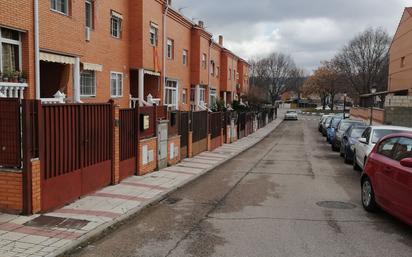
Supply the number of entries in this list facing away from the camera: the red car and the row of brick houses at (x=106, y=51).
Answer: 0

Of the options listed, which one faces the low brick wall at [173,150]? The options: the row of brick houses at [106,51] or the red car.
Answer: the row of brick houses

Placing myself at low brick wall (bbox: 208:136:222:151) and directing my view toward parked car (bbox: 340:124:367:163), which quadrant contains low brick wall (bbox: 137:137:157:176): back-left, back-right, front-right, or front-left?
front-right

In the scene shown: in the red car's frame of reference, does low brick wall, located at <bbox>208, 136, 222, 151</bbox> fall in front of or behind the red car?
behind

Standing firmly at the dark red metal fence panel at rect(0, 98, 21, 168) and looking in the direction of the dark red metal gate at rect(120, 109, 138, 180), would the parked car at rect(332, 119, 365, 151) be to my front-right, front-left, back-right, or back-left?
front-right

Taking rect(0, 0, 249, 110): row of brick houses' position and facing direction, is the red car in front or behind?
in front

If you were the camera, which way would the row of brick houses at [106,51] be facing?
facing the viewer and to the right of the viewer

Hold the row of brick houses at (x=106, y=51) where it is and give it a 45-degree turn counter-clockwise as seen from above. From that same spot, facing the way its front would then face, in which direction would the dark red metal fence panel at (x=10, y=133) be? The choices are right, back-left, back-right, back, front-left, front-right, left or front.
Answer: right

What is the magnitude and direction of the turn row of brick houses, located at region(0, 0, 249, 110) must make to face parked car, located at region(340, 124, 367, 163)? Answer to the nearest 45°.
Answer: approximately 45° to its left

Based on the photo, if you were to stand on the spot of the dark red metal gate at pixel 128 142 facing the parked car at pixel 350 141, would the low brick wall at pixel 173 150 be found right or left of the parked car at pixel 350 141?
left

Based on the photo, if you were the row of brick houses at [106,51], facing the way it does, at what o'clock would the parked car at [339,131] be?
The parked car is roughly at 10 o'clock from the row of brick houses.
